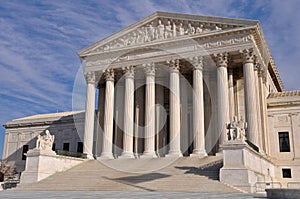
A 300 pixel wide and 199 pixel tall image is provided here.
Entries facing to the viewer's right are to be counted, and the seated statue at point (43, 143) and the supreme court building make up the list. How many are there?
0

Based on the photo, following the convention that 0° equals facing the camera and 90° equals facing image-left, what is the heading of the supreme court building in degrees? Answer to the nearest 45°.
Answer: approximately 45°

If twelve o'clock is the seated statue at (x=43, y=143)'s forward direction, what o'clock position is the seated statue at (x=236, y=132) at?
the seated statue at (x=236, y=132) is roughly at 9 o'clock from the seated statue at (x=43, y=143).

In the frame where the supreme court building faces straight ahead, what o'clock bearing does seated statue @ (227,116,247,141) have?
The seated statue is roughly at 10 o'clock from the supreme court building.

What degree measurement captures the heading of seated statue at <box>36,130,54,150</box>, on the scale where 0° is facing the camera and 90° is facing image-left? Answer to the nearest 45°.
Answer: approximately 45°
